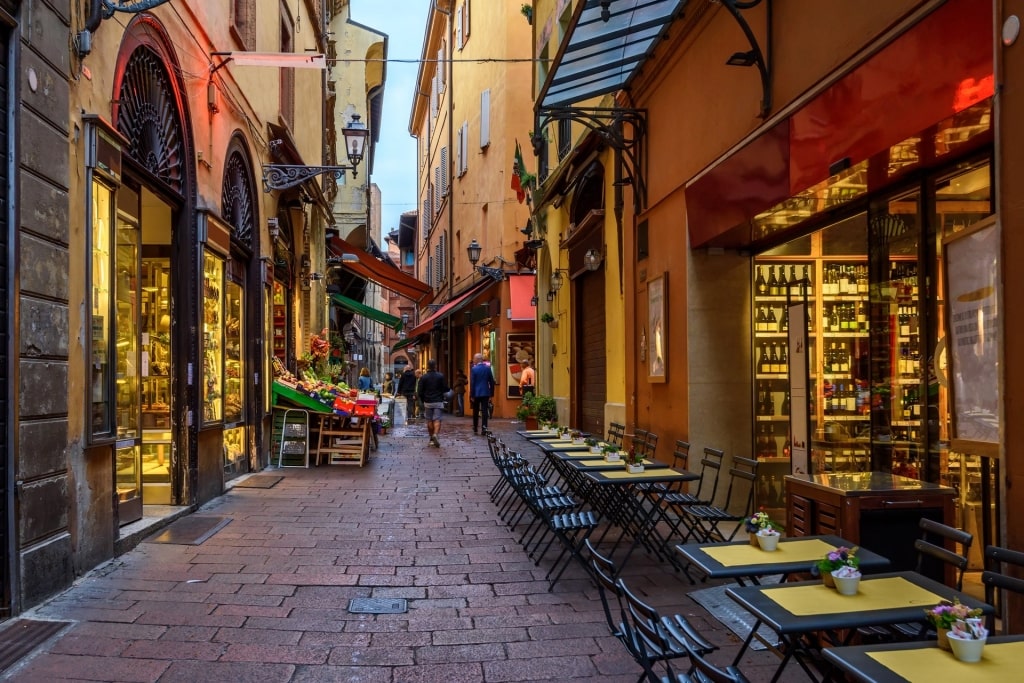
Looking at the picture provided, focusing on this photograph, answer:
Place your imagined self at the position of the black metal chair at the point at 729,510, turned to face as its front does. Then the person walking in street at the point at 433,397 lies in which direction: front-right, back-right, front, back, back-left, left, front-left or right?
right

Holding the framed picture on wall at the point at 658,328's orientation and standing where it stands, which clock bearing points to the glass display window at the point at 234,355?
The glass display window is roughly at 12 o'clock from the framed picture on wall.

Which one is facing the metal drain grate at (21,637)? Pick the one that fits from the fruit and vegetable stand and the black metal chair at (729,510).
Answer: the black metal chair

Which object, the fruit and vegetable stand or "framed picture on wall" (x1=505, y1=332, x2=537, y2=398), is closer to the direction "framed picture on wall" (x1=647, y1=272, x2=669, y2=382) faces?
the fruit and vegetable stand

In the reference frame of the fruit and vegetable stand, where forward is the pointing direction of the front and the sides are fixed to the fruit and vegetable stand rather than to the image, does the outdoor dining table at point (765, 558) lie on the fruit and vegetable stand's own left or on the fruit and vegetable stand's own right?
on the fruit and vegetable stand's own right

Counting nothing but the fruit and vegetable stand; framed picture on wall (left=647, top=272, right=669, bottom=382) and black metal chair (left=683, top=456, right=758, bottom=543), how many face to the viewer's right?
1

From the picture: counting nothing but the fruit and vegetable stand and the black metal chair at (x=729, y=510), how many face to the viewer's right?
1

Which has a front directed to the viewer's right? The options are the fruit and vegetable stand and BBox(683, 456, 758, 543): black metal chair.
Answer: the fruit and vegetable stand

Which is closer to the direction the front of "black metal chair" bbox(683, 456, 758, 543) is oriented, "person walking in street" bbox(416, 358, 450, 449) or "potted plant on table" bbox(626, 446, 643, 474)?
the potted plant on table

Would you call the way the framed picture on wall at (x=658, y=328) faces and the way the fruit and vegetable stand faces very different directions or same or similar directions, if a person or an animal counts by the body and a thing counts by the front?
very different directions

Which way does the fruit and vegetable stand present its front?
to the viewer's right

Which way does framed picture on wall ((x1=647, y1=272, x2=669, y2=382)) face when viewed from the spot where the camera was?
facing to the left of the viewer

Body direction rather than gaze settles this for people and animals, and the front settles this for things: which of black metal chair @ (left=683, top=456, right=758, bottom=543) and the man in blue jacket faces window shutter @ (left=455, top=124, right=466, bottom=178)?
the man in blue jacket

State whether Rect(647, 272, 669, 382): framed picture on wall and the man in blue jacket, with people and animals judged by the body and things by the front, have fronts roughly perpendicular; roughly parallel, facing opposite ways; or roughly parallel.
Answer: roughly perpendicular

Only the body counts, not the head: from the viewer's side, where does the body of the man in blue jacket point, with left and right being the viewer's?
facing away from the viewer

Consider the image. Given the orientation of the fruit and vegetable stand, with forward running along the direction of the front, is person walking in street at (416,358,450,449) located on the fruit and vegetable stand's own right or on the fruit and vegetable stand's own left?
on the fruit and vegetable stand's own left
